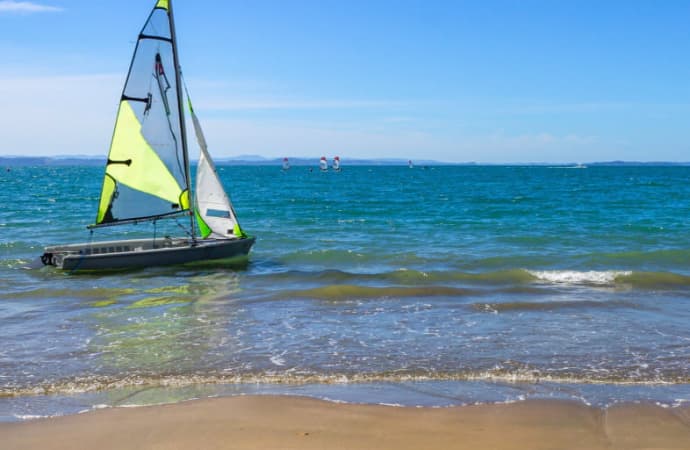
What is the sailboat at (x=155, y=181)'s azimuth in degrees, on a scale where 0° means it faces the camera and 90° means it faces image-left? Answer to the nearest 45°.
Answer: approximately 270°
